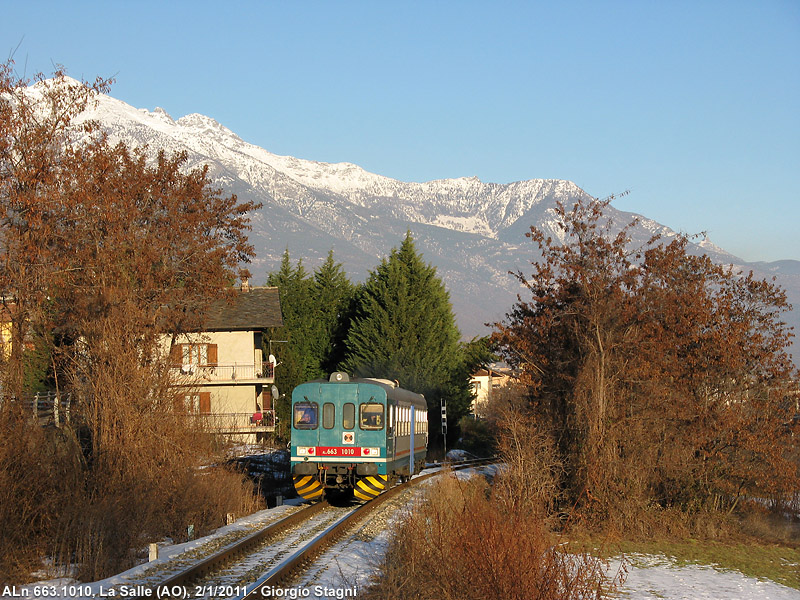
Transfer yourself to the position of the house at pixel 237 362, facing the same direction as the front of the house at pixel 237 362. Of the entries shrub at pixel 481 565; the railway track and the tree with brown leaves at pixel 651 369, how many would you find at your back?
0

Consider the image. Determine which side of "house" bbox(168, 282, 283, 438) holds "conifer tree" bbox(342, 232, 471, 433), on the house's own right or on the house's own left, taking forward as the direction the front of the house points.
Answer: on the house's own left

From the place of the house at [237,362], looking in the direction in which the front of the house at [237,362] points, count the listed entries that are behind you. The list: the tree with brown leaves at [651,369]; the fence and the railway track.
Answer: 0

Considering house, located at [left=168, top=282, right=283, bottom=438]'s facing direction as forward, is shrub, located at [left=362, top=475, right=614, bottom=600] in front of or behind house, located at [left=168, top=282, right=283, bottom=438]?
in front

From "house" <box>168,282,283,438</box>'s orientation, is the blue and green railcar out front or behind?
out front

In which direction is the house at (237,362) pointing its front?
toward the camera

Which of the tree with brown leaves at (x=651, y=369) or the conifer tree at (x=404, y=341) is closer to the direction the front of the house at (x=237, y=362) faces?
the tree with brown leaves

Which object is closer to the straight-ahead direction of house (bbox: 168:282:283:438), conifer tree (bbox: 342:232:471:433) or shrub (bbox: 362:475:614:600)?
the shrub

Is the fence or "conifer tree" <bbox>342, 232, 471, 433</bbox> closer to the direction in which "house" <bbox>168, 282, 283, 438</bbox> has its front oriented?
the fence
